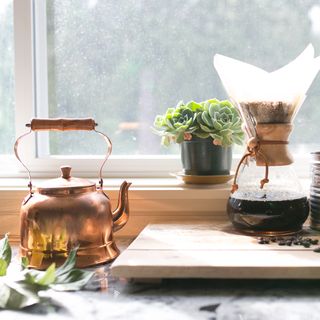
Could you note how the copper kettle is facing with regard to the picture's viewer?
facing to the right of the viewer
